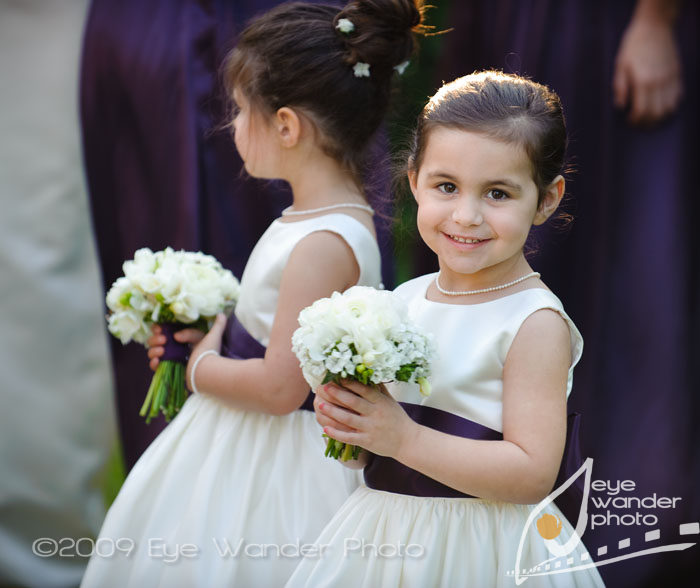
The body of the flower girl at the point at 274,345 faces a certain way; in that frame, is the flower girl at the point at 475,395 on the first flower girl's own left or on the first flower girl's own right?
on the first flower girl's own left

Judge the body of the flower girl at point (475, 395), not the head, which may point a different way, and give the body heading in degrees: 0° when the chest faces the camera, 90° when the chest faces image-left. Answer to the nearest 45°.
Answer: approximately 45°

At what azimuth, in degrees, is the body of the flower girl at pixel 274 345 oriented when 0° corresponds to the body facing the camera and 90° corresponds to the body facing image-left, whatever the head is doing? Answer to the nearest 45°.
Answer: approximately 90°

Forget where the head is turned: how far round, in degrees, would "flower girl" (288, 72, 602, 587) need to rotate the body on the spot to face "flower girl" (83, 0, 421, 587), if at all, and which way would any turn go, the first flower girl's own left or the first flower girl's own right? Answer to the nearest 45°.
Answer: approximately 90° to the first flower girl's own right
